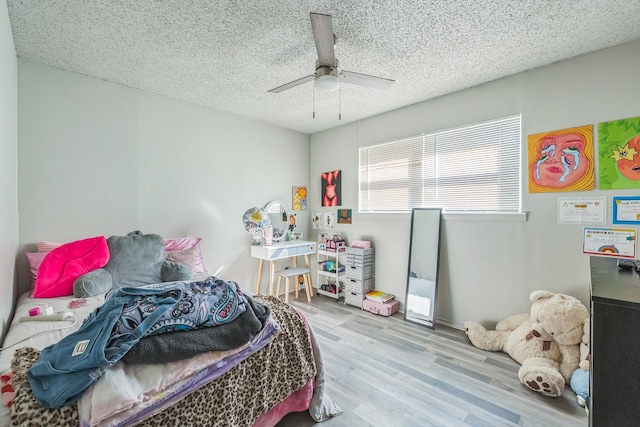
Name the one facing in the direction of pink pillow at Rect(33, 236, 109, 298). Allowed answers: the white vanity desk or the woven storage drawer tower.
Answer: the woven storage drawer tower

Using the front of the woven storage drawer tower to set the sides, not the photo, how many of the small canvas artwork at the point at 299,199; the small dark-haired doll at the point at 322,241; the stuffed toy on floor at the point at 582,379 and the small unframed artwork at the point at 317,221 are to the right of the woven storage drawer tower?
3

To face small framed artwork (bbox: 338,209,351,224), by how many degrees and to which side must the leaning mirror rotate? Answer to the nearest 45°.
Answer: approximately 90° to its right

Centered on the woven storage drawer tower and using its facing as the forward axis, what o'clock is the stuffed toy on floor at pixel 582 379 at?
The stuffed toy on floor is roughly at 9 o'clock from the woven storage drawer tower.

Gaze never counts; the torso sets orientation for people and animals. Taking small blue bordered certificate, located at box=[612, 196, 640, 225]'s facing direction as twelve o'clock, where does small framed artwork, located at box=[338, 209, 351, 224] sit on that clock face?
small framed artwork, located at box=[338, 209, 351, 224] is roughly at 3 o'clock from small blue bordered certificate, located at box=[612, 196, 640, 225].

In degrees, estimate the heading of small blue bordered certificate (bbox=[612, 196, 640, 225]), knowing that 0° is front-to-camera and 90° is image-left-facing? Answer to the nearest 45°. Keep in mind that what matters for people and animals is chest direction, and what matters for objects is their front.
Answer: approximately 0°

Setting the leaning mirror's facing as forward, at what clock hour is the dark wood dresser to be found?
The dark wood dresser is roughly at 10 o'clock from the leaning mirror.

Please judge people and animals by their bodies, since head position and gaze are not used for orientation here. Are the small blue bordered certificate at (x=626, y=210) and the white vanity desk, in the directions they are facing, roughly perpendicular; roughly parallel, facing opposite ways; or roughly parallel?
roughly perpendicular

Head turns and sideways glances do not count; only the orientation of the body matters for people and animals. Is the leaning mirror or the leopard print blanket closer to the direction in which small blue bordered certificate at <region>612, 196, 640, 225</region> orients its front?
the leopard print blanket

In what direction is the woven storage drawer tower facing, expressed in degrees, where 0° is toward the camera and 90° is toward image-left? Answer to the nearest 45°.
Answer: approximately 45°

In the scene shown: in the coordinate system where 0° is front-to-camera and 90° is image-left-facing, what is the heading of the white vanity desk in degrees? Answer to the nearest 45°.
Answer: approximately 315°
